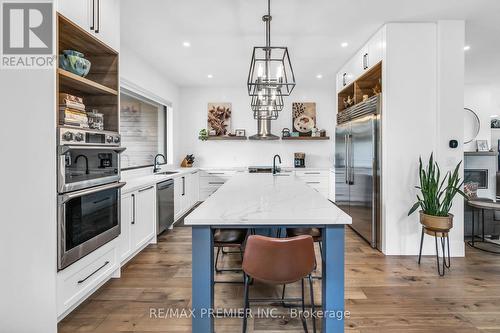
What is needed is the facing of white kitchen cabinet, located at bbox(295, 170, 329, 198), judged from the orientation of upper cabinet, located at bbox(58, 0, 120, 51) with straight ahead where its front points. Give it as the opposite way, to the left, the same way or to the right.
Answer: to the right

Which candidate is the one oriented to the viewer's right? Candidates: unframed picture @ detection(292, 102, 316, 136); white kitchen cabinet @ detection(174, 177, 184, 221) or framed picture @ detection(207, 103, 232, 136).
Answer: the white kitchen cabinet

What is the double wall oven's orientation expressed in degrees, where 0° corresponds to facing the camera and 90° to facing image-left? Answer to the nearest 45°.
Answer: approximately 315°

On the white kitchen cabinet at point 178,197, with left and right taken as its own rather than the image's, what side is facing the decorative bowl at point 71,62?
right

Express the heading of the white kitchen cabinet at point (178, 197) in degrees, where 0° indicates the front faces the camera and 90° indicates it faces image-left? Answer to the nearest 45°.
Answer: approximately 270°
